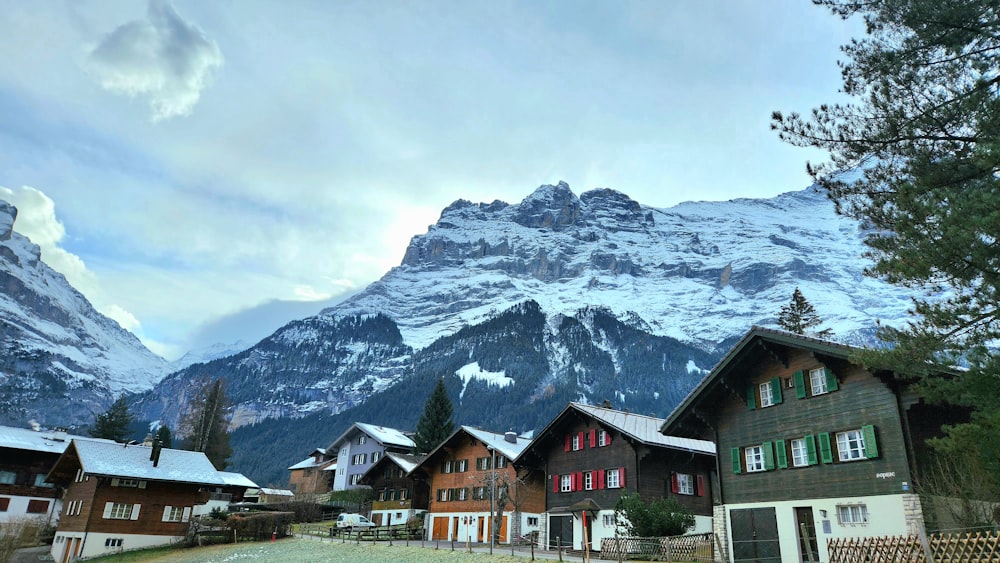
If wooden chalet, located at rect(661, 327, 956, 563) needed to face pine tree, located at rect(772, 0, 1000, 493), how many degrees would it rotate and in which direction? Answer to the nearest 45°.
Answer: approximately 45° to its left

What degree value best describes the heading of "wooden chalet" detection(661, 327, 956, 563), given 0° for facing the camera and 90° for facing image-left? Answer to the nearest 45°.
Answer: approximately 45°

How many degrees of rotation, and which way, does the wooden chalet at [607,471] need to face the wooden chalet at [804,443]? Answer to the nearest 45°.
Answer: approximately 90° to its left

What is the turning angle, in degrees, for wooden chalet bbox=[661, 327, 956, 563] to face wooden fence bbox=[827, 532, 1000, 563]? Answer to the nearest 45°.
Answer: approximately 45° to its left

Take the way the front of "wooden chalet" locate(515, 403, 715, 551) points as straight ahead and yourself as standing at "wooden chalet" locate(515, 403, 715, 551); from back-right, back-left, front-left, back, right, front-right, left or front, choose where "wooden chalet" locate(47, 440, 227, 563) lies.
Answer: front-right

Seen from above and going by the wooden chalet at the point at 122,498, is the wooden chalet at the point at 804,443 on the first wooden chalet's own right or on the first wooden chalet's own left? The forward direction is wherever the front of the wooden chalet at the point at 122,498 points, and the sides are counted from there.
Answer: on the first wooden chalet's own left

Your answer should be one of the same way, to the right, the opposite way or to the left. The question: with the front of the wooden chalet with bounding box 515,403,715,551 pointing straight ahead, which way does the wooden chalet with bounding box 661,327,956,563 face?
the same way

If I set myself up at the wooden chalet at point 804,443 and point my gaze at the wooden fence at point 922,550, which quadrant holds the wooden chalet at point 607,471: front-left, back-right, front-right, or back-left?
back-right

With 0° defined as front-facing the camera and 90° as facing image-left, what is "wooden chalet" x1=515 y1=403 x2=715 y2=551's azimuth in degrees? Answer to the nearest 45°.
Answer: approximately 45°

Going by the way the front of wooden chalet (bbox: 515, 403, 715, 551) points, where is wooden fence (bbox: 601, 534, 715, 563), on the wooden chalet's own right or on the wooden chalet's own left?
on the wooden chalet's own left

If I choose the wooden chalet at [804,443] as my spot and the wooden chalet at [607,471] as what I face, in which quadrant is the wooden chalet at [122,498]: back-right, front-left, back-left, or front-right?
front-left

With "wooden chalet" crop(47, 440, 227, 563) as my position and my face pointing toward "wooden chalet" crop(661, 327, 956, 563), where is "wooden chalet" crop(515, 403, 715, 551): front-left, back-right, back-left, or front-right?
front-left

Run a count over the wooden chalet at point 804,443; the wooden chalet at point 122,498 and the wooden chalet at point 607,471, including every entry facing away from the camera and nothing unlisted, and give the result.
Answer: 0

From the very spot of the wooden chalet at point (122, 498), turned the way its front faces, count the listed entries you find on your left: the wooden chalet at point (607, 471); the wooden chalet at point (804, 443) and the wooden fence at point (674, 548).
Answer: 3
